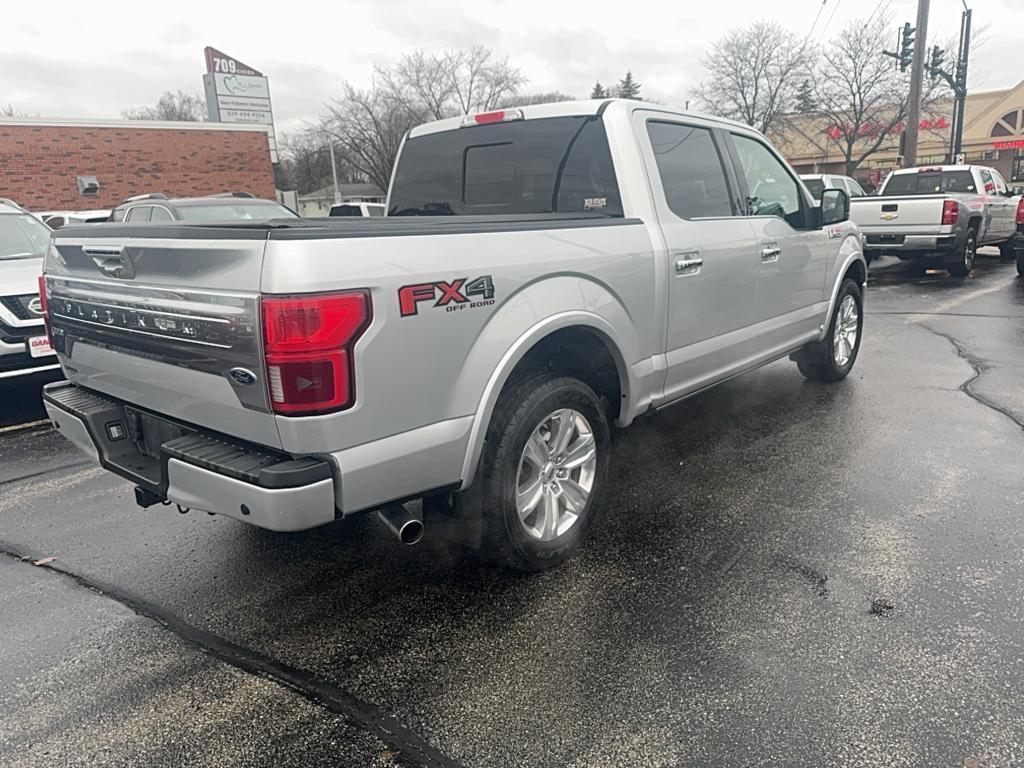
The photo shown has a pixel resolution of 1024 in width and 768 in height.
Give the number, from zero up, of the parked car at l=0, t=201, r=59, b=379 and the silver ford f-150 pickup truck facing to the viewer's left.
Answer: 0

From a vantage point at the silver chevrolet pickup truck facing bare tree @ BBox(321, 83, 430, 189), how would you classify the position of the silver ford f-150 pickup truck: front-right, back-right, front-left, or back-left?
back-left

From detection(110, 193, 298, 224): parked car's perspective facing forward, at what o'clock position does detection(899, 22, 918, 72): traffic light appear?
The traffic light is roughly at 10 o'clock from the parked car.

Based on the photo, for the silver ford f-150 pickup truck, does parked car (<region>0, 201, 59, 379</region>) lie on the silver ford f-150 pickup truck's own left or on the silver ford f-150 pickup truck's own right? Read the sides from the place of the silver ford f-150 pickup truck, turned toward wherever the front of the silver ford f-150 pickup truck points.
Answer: on the silver ford f-150 pickup truck's own left

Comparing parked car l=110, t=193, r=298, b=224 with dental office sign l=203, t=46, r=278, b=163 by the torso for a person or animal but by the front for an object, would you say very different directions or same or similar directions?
same or similar directions

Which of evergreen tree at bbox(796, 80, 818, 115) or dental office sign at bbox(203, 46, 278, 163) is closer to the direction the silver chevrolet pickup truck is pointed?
the evergreen tree

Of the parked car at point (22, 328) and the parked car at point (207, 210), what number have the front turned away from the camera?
0

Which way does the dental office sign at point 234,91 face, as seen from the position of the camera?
facing the viewer and to the right of the viewer

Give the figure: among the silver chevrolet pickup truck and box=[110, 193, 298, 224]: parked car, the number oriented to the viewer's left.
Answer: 0

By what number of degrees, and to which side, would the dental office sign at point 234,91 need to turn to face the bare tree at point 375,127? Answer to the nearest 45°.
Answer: approximately 90° to its left

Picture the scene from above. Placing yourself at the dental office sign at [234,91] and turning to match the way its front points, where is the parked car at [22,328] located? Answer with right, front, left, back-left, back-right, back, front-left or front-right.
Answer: front-right

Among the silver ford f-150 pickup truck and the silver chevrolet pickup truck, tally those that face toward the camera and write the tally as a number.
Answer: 0
